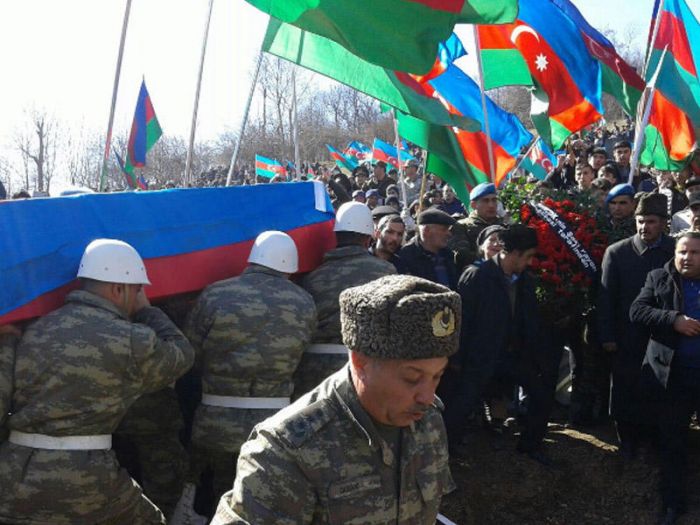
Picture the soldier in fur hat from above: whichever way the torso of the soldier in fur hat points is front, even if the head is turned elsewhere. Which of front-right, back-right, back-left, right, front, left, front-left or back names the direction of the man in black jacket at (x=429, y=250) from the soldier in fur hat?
back-left

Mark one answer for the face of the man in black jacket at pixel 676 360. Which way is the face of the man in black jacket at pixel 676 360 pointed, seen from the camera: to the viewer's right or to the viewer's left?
to the viewer's left

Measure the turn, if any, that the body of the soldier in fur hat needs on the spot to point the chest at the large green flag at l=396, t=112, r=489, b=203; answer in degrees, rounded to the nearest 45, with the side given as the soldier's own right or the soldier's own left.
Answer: approximately 135° to the soldier's own left
